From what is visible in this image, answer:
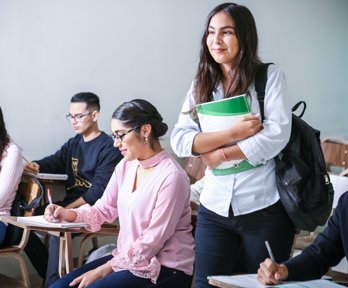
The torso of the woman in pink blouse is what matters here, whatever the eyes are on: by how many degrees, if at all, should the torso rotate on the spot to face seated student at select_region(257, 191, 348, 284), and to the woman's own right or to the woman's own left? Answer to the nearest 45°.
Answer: approximately 90° to the woman's own left

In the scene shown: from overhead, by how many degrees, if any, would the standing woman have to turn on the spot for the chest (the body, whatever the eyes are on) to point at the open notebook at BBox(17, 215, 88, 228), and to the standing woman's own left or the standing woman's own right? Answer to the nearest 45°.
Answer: approximately 90° to the standing woman's own right

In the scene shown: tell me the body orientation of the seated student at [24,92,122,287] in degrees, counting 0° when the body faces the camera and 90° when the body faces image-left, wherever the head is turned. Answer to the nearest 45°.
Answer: approximately 45°
